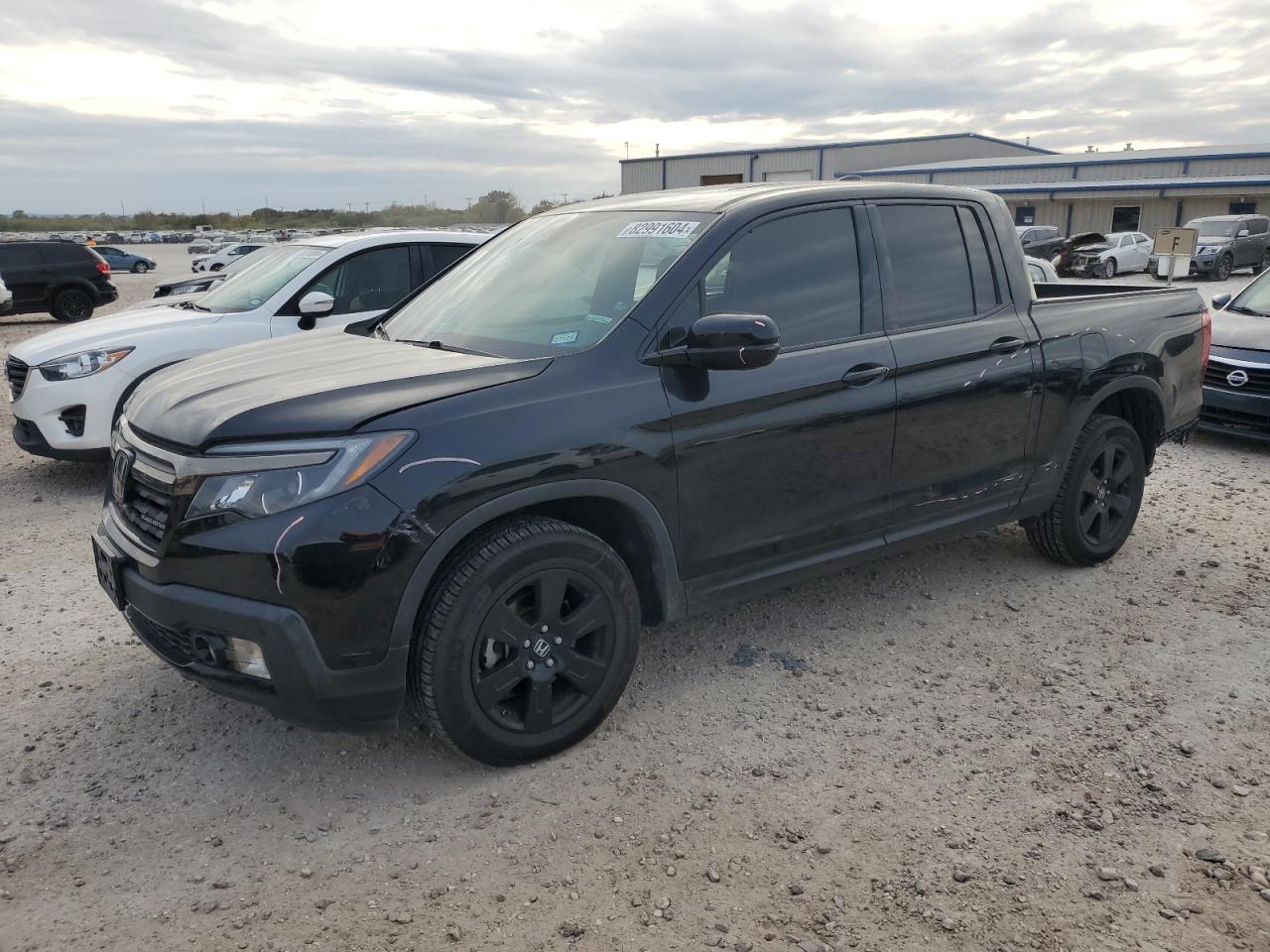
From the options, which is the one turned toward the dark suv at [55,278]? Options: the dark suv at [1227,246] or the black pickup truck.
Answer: the dark suv at [1227,246]

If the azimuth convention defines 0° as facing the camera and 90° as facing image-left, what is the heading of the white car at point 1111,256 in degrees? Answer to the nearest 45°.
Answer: approximately 45°

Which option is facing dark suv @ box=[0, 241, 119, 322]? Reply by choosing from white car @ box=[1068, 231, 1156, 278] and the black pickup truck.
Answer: the white car

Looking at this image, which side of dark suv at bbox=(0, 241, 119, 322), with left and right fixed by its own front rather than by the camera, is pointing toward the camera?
left

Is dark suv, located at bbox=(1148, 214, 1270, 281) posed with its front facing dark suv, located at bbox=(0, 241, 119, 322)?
yes

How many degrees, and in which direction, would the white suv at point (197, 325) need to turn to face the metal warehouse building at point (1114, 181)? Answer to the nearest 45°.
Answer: approximately 180°

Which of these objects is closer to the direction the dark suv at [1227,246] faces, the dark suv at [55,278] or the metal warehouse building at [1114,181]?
the dark suv
